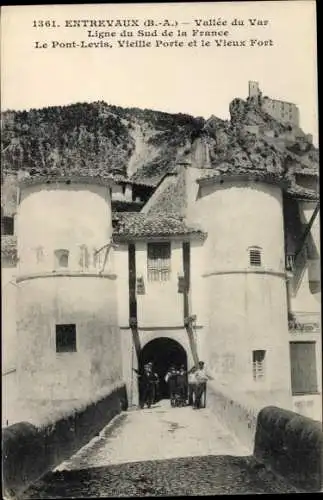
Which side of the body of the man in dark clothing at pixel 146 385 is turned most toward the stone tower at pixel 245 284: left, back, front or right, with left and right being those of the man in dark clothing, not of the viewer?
left

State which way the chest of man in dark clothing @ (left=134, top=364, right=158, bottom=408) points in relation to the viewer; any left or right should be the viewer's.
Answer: facing the viewer

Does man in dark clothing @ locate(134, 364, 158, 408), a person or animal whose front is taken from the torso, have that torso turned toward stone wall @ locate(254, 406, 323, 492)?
yes
